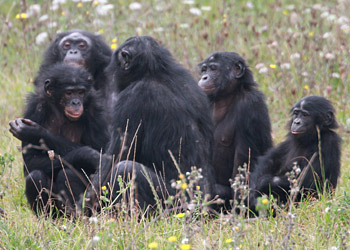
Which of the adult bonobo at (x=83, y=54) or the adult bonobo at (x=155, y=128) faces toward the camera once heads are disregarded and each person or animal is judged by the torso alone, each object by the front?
the adult bonobo at (x=83, y=54)

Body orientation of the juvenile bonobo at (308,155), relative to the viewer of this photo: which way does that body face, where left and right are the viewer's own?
facing the viewer and to the left of the viewer

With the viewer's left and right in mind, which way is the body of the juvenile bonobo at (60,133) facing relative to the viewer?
facing the viewer

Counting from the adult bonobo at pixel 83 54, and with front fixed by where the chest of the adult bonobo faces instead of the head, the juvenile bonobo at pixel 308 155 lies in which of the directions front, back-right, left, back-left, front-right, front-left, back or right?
front-left

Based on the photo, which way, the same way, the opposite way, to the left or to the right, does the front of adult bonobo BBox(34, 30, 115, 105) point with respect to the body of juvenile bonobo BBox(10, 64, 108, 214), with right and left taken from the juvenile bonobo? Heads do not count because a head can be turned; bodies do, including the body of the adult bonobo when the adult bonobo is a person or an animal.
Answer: the same way

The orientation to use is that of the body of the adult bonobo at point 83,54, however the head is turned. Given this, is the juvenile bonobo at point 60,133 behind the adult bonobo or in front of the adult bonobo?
in front

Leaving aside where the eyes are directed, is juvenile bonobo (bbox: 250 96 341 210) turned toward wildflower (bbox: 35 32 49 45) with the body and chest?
no

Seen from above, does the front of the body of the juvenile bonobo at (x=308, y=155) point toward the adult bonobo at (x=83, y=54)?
no

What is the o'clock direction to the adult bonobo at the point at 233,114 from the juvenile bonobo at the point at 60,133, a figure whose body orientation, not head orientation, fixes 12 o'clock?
The adult bonobo is roughly at 9 o'clock from the juvenile bonobo.

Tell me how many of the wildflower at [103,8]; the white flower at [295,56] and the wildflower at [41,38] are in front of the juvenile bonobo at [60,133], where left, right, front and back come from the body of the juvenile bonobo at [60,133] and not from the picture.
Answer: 0

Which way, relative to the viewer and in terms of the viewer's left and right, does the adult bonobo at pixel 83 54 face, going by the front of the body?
facing the viewer

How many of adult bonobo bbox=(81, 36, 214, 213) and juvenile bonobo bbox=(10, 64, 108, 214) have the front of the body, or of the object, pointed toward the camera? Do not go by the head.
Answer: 1

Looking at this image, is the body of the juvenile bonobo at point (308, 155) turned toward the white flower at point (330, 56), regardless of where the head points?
no

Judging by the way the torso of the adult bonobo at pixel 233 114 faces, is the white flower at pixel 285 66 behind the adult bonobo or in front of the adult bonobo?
behind

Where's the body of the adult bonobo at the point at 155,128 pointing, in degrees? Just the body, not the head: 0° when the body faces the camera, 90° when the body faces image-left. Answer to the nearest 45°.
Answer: approximately 135°

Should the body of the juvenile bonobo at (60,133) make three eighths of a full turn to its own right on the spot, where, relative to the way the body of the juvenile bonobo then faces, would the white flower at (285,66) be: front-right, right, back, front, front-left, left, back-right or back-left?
right
